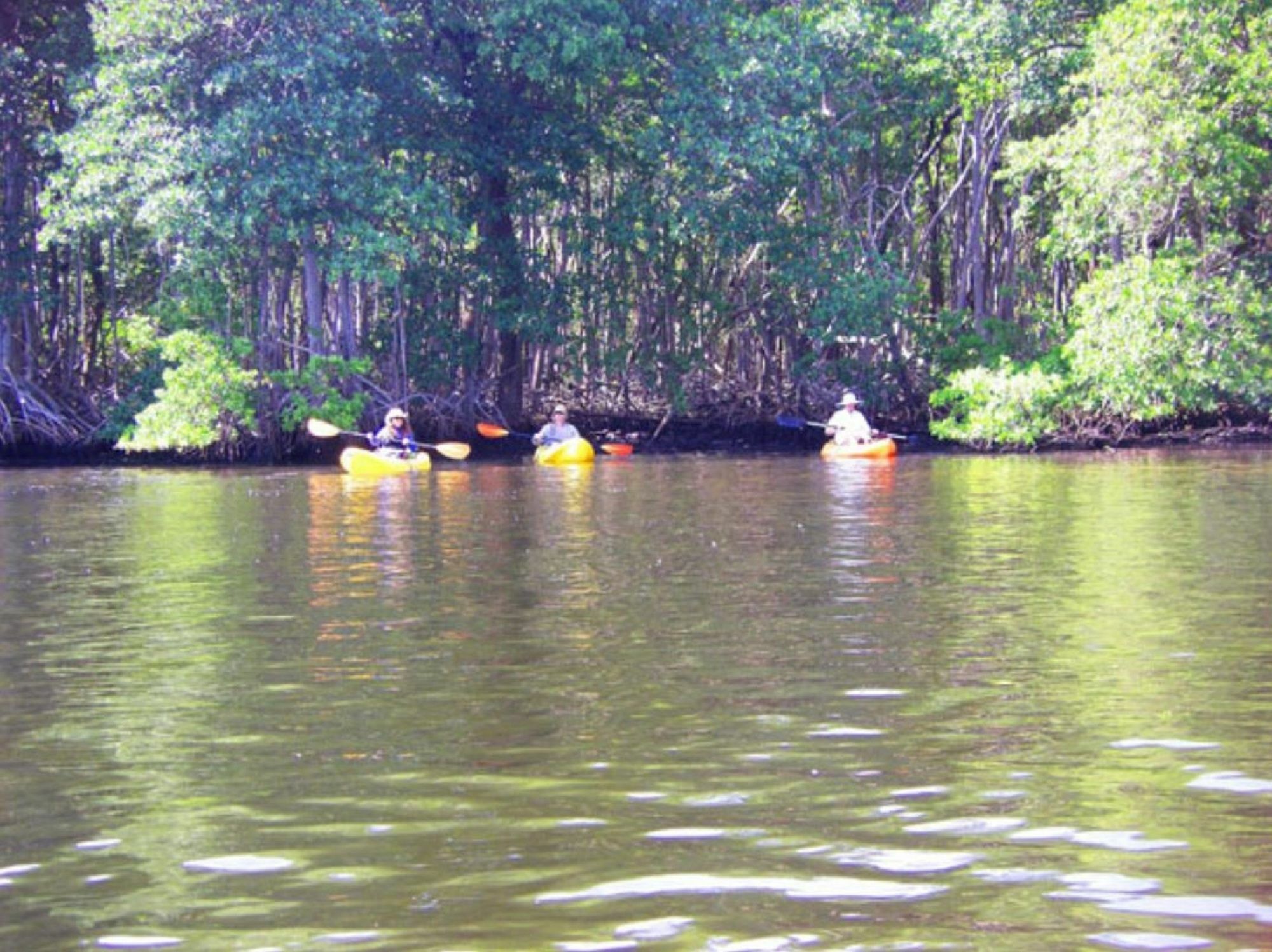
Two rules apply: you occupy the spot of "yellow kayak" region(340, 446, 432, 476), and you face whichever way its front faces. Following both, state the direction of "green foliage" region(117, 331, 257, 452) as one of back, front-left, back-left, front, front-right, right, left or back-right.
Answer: right

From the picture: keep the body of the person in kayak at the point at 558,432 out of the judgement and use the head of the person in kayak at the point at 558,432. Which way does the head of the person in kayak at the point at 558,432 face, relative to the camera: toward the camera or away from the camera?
toward the camera

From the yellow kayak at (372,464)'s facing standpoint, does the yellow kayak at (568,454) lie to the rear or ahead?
to the rear

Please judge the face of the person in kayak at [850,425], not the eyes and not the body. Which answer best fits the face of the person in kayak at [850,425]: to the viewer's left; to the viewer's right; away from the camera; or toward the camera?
toward the camera

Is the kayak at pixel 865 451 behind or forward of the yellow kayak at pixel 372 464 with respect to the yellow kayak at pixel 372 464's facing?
behind

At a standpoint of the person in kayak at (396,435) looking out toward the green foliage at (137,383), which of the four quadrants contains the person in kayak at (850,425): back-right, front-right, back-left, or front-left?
back-right

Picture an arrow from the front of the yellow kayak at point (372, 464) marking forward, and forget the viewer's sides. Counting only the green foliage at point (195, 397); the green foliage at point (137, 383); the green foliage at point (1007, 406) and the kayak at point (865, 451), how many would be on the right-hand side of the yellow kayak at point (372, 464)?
2

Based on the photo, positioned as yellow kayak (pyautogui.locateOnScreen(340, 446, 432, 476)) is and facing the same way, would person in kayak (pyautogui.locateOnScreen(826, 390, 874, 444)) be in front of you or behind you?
behind

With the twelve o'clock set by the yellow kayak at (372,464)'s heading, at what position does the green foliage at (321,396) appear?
The green foliage is roughly at 4 o'clock from the yellow kayak.

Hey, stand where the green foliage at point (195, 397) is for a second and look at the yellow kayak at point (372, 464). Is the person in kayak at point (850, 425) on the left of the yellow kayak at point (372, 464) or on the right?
left

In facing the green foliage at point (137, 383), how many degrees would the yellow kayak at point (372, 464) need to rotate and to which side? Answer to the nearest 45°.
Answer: approximately 90° to its right

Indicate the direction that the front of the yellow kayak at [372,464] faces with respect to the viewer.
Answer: facing the viewer and to the left of the viewer

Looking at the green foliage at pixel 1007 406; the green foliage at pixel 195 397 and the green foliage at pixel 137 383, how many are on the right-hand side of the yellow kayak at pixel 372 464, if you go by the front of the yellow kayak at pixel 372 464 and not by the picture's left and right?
2
